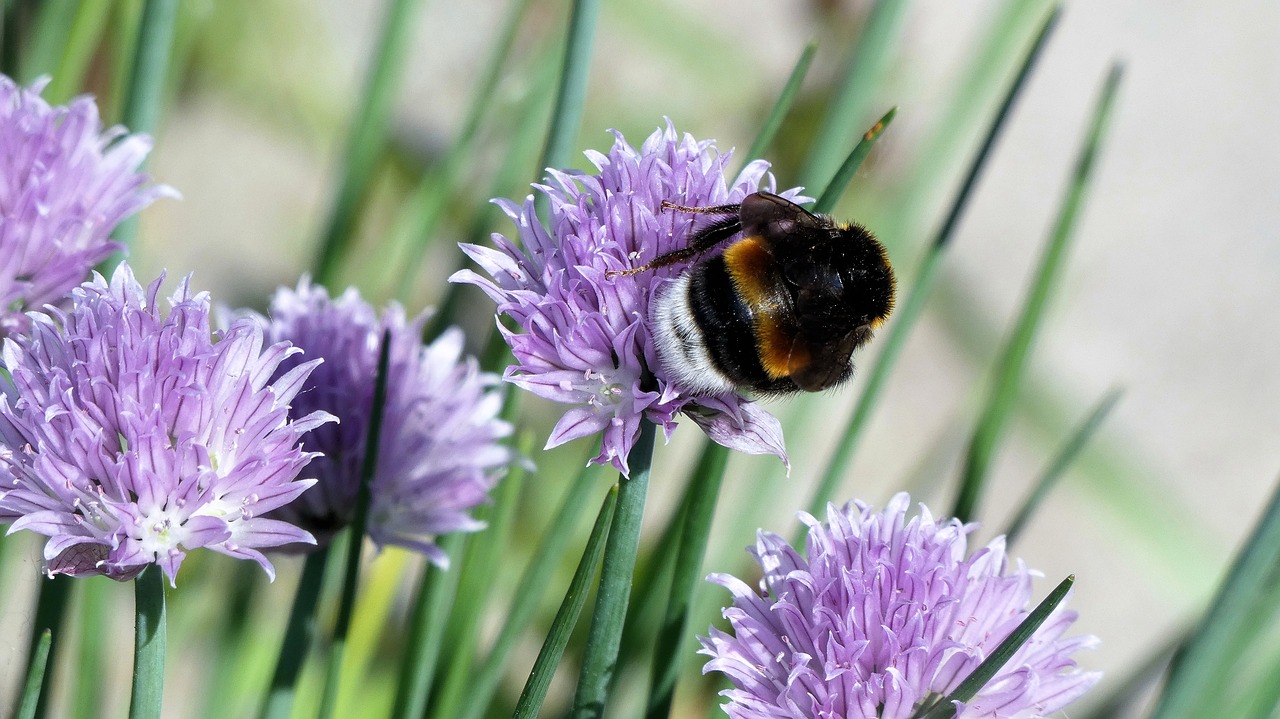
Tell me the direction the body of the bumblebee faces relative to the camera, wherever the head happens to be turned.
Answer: to the viewer's right
